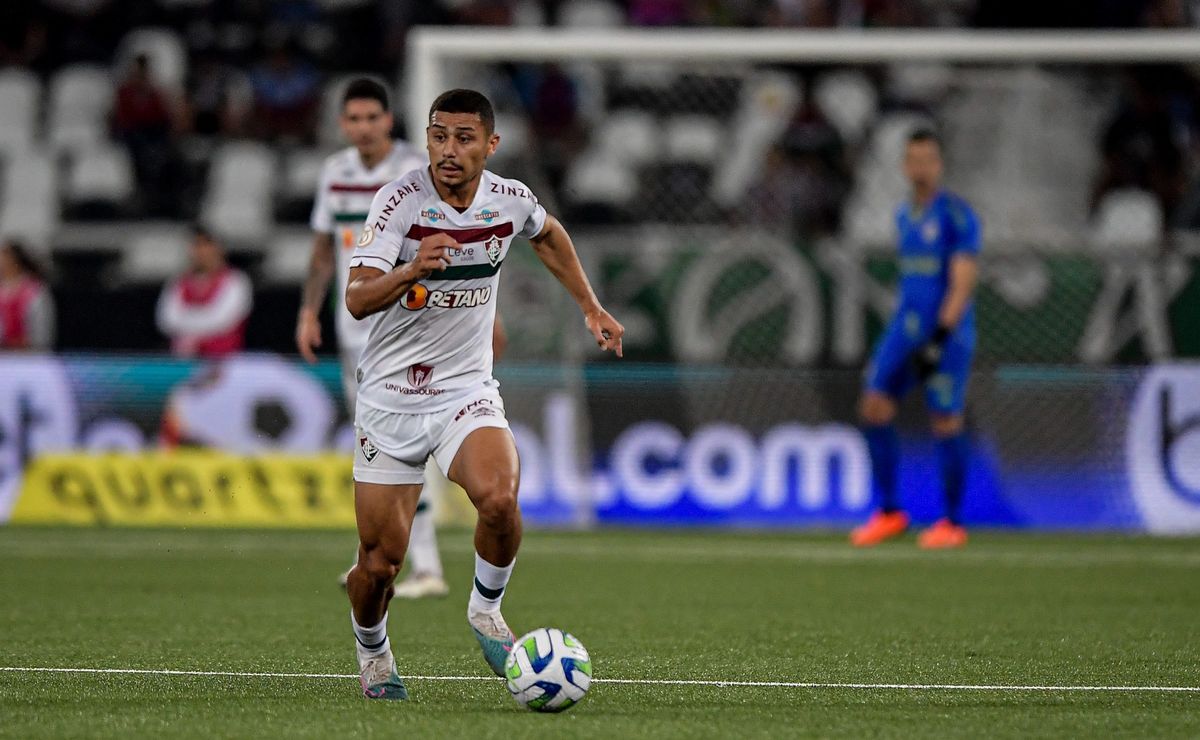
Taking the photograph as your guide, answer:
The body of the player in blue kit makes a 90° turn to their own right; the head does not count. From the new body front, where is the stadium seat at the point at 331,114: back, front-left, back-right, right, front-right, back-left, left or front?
front

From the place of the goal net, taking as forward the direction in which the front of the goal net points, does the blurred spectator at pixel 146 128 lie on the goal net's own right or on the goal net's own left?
on the goal net's own right

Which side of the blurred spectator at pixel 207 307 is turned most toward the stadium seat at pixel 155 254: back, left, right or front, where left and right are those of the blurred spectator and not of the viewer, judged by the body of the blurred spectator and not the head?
back

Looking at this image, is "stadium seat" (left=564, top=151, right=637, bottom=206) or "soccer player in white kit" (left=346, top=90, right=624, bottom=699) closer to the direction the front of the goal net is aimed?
the soccer player in white kit

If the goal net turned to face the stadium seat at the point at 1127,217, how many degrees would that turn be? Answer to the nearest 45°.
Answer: approximately 135° to its left

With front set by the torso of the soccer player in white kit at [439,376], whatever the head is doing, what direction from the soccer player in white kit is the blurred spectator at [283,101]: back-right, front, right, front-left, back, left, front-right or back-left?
back

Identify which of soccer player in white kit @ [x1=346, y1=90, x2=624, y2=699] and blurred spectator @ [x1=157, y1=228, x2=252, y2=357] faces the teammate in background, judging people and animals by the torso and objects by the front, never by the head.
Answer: the blurred spectator

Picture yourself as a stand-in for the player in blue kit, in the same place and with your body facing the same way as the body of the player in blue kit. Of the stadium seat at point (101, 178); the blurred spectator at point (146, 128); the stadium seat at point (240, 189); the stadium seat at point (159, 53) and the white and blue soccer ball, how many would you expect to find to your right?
4

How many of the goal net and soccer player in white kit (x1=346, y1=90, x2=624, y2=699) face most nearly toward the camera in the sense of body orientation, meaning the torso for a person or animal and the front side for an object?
2

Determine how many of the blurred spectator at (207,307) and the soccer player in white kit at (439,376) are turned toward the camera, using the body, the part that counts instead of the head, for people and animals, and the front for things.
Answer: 2

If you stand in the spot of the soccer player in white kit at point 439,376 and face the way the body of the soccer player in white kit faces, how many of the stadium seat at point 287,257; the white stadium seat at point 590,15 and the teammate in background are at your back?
3

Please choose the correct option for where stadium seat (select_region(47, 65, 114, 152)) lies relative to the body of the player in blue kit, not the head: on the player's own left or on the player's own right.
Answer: on the player's own right
